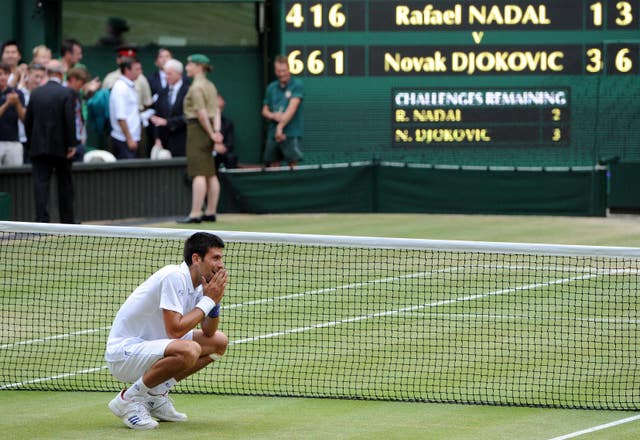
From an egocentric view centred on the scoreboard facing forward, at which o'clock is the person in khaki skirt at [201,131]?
The person in khaki skirt is roughly at 2 o'clock from the scoreboard.

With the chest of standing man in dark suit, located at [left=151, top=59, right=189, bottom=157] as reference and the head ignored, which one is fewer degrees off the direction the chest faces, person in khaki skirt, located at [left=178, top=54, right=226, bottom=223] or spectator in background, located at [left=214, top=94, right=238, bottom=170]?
the person in khaki skirt

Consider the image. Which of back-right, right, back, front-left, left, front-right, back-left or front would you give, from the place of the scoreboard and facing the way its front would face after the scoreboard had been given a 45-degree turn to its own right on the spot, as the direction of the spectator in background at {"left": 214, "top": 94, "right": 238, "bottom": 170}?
front-right

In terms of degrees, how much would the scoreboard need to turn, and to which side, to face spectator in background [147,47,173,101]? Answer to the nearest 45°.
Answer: approximately 90° to its right

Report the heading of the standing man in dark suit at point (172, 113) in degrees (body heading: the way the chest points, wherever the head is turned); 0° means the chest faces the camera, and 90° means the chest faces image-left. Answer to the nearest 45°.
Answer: approximately 45°
